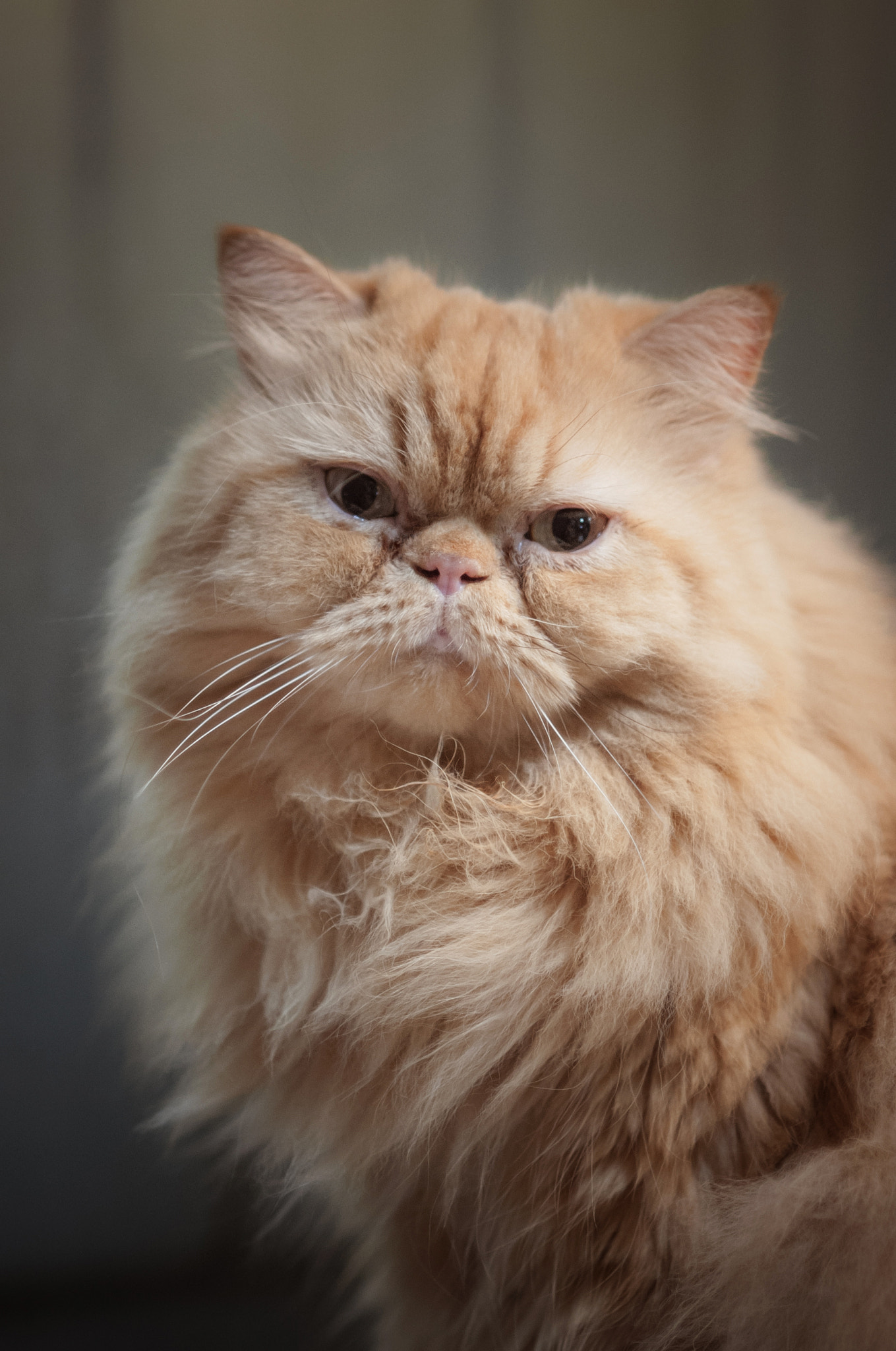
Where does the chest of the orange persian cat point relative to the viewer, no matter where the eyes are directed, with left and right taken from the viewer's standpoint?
facing the viewer and to the left of the viewer
